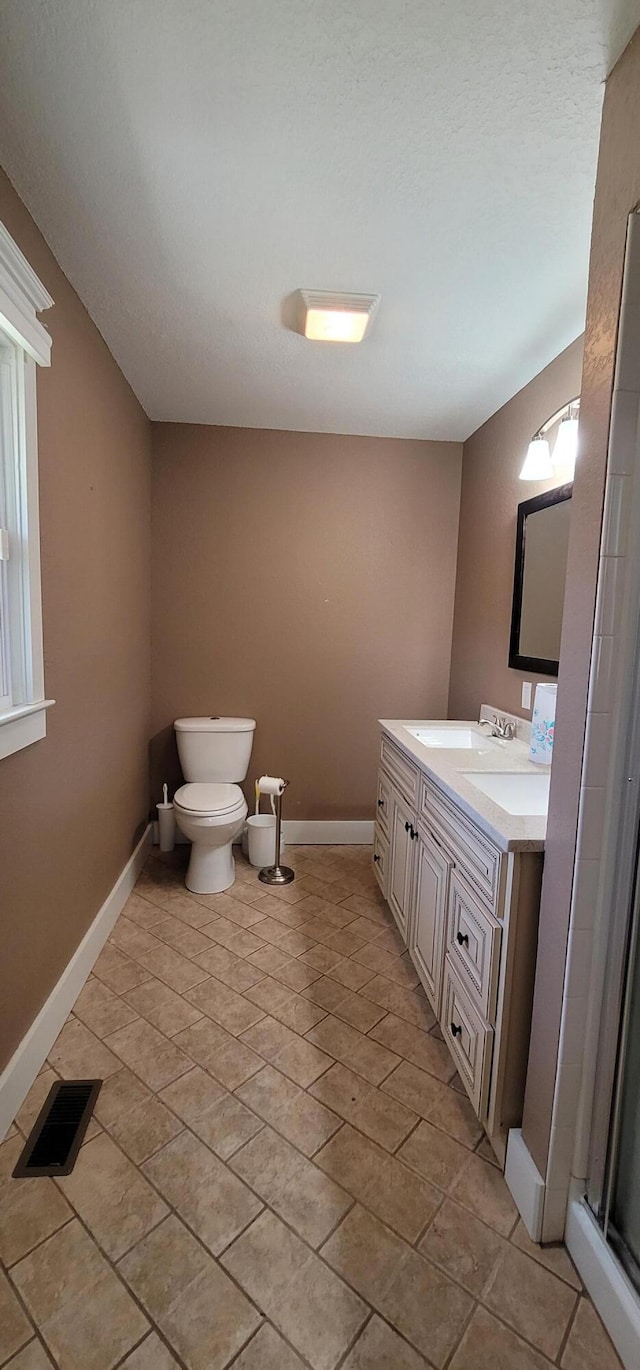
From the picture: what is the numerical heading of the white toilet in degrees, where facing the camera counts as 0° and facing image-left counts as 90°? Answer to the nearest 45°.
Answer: approximately 0°

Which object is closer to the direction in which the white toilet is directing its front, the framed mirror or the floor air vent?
the floor air vent

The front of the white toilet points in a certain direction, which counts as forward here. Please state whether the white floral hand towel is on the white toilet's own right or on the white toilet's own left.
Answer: on the white toilet's own left

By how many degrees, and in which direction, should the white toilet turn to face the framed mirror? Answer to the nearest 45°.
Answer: approximately 45° to its left
